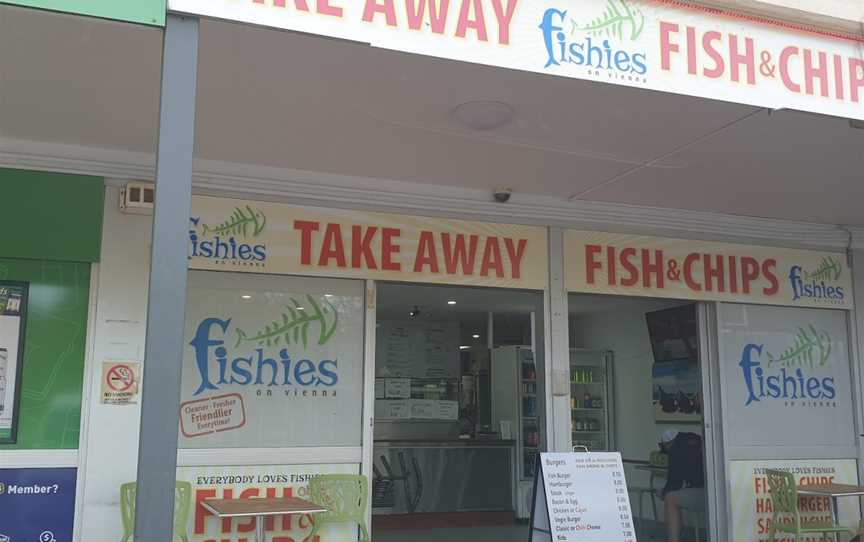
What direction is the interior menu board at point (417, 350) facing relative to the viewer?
toward the camera

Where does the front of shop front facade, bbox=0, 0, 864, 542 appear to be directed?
toward the camera

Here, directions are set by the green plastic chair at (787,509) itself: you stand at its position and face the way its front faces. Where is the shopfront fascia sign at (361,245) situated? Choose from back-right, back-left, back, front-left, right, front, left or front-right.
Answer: back-right

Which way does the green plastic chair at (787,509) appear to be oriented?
to the viewer's right

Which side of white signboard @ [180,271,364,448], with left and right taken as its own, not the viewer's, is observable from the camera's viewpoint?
front

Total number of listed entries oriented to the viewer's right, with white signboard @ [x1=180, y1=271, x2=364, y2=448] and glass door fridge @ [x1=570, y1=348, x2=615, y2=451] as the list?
0

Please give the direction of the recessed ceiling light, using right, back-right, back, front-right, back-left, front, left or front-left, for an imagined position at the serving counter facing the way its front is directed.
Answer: front

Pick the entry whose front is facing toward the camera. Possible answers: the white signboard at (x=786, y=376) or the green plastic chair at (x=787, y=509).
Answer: the white signboard

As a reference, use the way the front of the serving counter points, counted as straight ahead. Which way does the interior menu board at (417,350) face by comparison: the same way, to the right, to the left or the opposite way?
the same way

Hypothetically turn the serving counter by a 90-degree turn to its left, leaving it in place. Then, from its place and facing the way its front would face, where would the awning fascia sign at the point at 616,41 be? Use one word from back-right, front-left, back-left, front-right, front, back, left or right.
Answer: right

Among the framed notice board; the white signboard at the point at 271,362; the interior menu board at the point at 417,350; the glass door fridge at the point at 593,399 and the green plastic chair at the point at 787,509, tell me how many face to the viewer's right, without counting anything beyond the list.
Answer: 1

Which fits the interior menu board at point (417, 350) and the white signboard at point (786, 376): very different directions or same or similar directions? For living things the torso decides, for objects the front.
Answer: same or similar directions

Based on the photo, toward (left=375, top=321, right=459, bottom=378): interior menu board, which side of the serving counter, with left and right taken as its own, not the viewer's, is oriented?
back

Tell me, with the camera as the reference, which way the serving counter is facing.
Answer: facing the viewer

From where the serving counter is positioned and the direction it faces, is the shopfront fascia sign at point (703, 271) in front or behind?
in front

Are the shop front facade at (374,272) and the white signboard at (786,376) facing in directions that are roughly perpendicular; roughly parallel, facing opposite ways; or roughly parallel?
roughly parallel

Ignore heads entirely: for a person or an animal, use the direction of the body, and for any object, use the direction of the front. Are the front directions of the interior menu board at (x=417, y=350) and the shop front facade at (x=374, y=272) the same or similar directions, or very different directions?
same or similar directions

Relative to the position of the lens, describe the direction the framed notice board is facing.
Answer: facing the viewer
